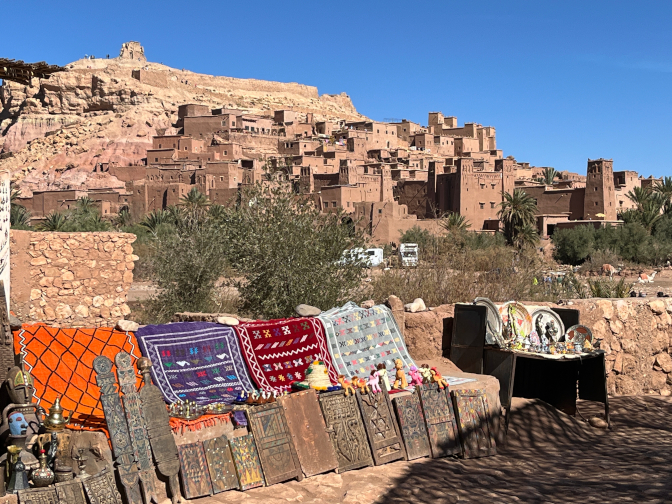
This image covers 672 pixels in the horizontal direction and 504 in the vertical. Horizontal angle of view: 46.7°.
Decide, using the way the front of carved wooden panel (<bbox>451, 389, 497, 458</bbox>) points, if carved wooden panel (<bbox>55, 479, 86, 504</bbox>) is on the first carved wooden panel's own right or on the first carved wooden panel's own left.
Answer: on the first carved wooden panel's own right

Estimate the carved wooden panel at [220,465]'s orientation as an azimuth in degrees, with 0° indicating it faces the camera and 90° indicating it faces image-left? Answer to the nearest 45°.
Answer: approximately 0°

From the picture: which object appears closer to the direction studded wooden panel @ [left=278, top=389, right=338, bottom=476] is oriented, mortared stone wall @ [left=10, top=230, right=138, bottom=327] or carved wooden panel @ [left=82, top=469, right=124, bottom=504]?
the carved wooden panel

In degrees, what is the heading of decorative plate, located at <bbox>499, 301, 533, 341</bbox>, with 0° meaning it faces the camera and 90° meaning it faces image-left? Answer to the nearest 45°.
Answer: approximately 0°

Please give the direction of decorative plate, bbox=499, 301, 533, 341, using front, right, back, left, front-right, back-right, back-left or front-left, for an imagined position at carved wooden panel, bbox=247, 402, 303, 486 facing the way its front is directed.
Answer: back-left
